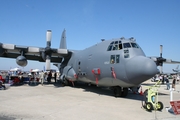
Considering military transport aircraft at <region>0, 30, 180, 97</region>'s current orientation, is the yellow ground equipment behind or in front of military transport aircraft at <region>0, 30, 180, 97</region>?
in front

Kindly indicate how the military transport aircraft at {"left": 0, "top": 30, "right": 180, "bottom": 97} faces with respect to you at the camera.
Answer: facing the viewer and to the right of the viewer
